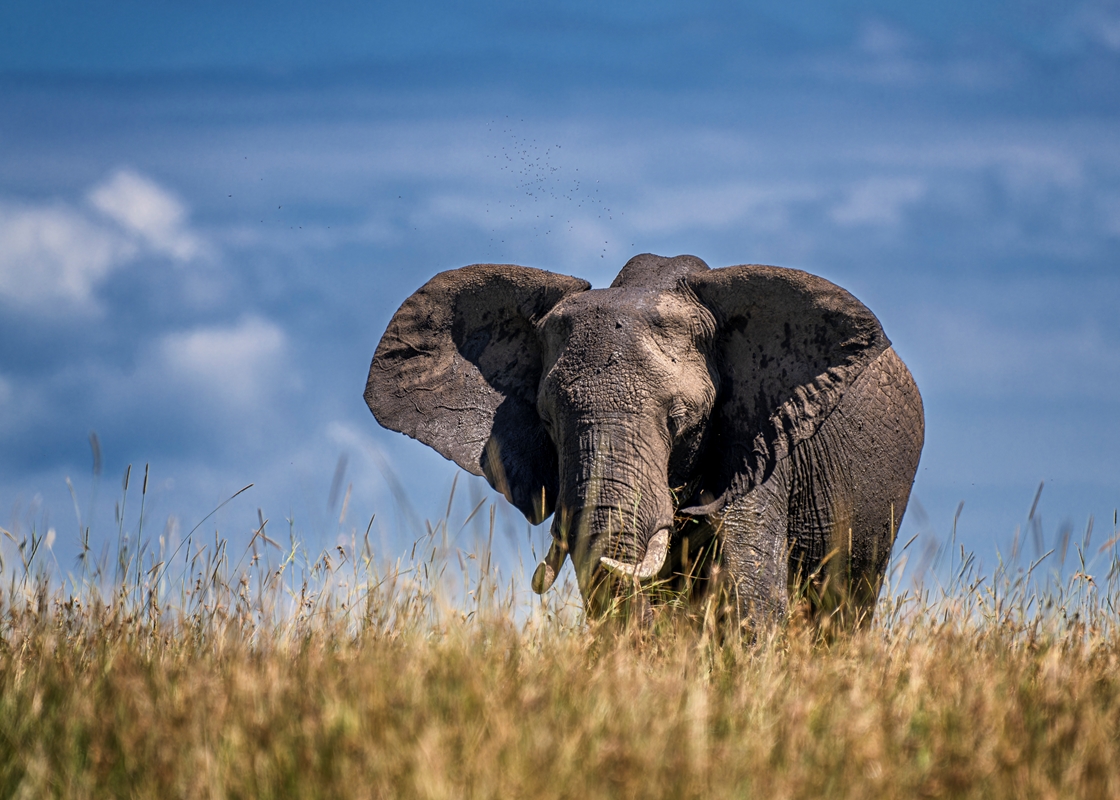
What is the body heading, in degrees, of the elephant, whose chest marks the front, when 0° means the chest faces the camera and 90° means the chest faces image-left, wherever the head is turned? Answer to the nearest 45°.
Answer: approximately 45°
